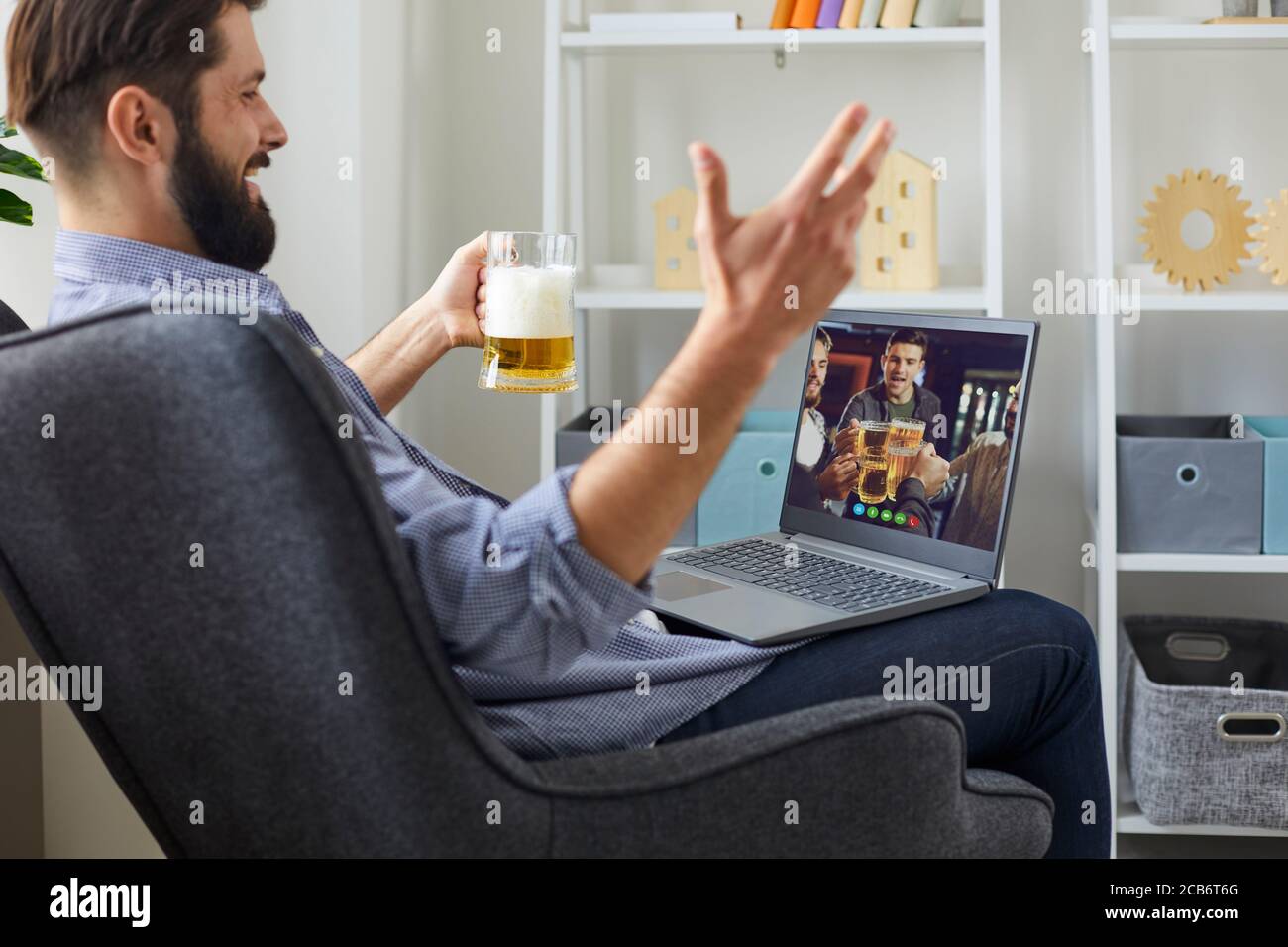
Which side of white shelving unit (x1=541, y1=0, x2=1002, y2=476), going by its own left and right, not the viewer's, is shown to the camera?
front

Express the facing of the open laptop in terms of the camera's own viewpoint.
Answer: facing the viewer and to the left of the viewer

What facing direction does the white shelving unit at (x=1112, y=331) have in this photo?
toward the camera

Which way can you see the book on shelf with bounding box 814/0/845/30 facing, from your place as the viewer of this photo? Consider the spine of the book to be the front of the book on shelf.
facing the viewer

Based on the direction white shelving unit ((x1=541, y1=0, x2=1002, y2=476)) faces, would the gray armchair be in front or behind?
in front

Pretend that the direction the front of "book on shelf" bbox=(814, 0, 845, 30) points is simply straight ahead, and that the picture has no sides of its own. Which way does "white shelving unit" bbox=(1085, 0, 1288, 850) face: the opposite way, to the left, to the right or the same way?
the same way

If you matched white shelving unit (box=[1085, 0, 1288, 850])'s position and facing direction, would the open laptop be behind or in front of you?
in front

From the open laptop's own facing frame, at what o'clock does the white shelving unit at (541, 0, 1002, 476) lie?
The white shelving unit is roughly at 4 o'clock from the open laptop.

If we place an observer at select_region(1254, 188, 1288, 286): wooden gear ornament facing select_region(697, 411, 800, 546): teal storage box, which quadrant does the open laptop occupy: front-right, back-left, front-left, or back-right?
front-left
